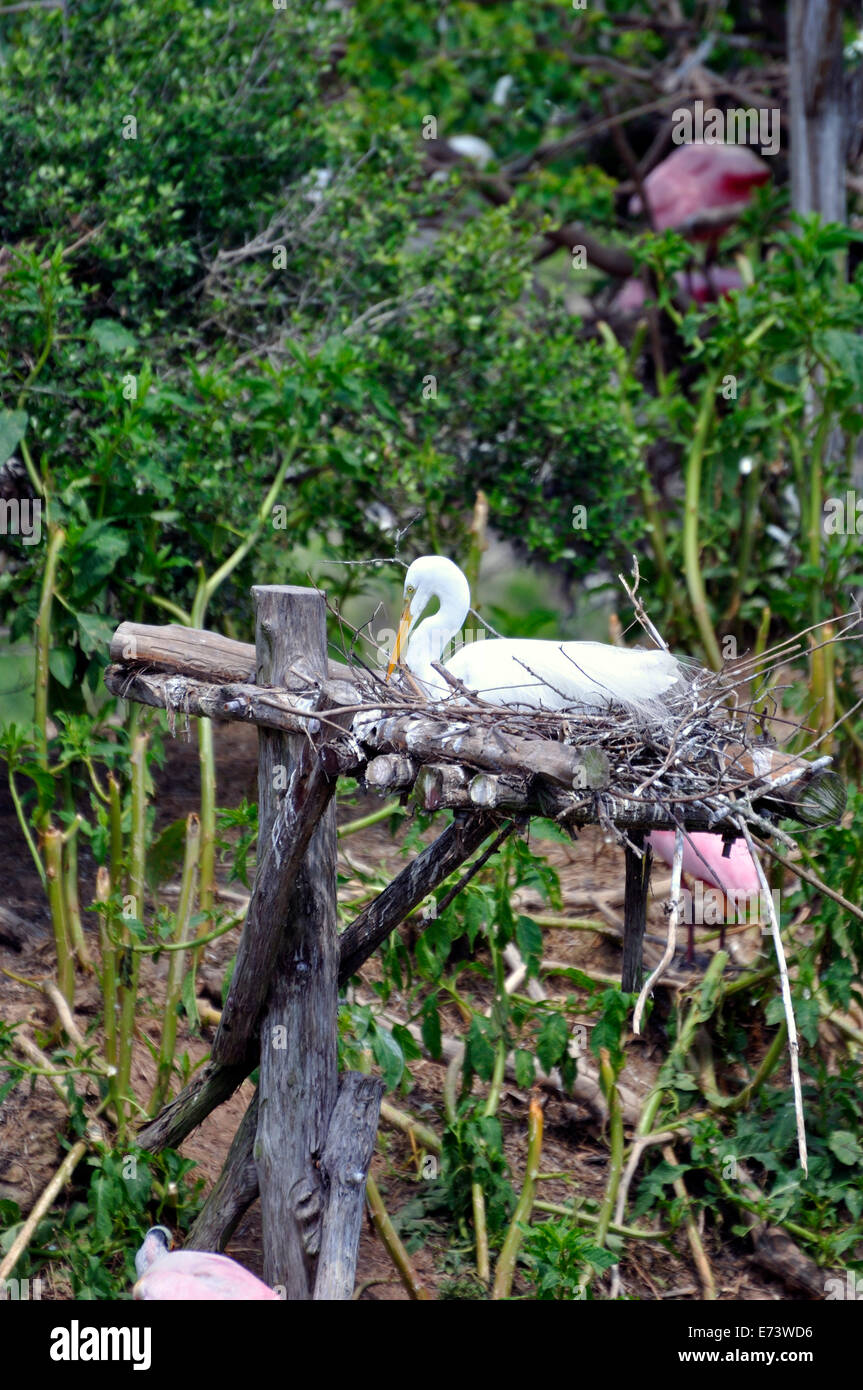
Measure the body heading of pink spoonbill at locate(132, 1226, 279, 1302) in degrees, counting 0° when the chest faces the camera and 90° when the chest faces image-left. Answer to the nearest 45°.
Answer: approximately 90°

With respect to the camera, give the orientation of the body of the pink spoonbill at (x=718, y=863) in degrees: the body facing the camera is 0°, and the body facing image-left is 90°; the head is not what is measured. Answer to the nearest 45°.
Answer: approximately 90°

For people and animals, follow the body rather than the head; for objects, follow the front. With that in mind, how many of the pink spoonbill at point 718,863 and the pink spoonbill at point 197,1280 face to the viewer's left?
2

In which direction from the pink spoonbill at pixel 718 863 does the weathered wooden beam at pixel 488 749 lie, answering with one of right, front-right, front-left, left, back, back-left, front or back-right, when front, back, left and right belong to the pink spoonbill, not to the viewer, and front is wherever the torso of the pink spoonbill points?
left

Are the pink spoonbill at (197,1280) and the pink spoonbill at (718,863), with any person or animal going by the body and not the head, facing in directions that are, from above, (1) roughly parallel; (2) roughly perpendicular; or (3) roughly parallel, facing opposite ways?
roughly parallel
